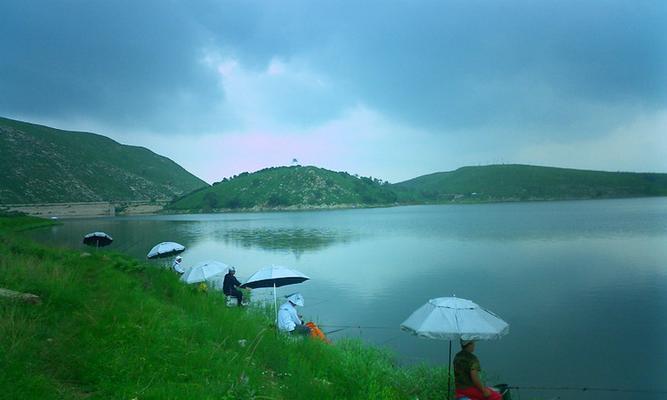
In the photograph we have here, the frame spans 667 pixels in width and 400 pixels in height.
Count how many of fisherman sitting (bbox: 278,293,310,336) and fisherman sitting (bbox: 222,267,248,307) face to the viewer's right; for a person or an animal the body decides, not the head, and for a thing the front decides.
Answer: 2

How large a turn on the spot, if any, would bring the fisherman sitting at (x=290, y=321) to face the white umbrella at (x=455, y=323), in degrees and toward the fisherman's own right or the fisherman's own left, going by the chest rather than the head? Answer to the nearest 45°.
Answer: approximately 45° to the fisherman's own right

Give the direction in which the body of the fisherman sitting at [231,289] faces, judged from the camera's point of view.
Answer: to the viewer's right

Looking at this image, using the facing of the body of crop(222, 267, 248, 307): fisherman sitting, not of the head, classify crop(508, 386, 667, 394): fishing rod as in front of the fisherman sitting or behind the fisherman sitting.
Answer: in front

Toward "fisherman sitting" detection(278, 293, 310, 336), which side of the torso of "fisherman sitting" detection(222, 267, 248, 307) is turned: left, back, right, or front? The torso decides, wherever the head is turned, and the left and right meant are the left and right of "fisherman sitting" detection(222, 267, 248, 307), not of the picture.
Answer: right

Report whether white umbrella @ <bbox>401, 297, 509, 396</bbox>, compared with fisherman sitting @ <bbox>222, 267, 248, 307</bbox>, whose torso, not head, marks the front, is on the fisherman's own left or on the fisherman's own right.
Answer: on the fisherman's own right

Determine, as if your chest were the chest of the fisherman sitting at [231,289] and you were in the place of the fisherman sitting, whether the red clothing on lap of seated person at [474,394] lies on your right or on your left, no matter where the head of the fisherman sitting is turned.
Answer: on your right

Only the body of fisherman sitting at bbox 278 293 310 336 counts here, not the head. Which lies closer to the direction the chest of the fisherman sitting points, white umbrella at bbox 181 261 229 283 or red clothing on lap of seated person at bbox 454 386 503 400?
the red clothing on lap of seated person

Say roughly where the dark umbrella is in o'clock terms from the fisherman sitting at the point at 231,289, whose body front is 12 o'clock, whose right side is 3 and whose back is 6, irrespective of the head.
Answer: The dark umbrella is roughly at 8 o'clock from the fisherman sitting.

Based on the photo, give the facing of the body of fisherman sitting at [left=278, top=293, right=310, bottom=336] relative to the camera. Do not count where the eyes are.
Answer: to the viewer's right

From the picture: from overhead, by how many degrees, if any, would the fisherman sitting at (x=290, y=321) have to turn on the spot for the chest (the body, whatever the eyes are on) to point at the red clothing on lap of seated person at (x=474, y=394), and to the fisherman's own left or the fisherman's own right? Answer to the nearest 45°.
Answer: approximately 45° to the fisherman's own right

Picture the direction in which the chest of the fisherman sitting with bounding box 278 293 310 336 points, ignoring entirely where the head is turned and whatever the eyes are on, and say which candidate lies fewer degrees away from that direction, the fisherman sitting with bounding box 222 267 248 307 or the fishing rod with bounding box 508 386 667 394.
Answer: the fishing rod
